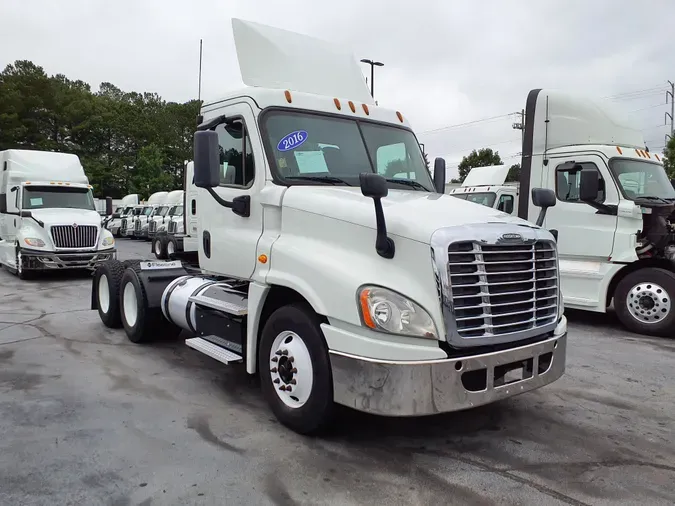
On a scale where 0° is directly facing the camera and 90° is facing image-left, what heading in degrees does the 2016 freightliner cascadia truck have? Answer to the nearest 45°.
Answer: approximately 315°

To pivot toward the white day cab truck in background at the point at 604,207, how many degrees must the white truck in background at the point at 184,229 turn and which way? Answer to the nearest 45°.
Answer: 0° — it already faces it

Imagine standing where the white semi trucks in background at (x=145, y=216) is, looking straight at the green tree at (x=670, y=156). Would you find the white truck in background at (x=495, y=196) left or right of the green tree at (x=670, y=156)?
right

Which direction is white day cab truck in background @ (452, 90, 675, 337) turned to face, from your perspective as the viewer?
facing the viewer and to the right of the viewer

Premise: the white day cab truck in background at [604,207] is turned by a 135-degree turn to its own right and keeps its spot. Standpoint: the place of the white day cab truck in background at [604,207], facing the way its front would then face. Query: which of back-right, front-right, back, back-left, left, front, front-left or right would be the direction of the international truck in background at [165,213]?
front-right

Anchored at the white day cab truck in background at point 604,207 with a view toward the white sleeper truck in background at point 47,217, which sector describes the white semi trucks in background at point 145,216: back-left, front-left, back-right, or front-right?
front-right

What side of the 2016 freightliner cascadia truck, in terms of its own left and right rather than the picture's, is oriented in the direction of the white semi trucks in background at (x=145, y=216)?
back

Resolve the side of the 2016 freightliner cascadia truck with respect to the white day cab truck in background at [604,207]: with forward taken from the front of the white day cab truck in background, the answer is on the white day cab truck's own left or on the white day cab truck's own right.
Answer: on the white day cab truck's own right

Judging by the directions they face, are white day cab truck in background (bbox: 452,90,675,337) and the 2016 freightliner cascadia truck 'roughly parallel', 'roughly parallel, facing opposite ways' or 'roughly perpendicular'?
roughly parallel

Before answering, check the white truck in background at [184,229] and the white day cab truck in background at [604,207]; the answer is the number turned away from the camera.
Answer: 0

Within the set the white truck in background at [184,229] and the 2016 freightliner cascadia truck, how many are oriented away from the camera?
0

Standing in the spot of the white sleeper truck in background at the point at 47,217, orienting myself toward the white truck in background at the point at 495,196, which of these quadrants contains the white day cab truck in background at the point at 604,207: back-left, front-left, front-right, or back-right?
front-right

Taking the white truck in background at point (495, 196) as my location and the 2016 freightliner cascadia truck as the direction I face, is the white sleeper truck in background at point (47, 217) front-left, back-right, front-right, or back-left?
front-right

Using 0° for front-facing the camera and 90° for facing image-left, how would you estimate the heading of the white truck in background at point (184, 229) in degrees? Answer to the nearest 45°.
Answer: approximately 315°
